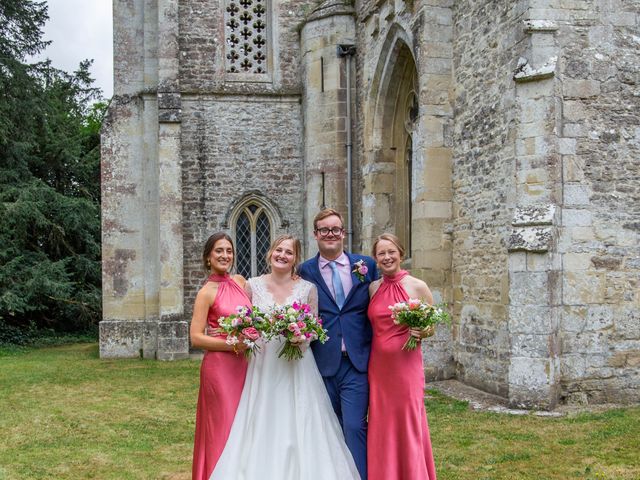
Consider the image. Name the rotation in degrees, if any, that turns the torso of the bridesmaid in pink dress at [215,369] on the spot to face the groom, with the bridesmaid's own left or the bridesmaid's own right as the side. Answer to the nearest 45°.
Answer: approximately 45° to the bridesmaid's own left

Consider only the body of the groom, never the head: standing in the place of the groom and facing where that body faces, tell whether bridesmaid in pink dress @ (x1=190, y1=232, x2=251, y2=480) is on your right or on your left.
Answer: on your right

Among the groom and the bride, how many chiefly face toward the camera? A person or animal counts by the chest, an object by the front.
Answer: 2

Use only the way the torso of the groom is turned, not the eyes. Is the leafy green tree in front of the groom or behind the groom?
behind

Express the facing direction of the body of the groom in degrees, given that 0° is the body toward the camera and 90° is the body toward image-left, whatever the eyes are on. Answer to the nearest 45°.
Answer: approximately 0°

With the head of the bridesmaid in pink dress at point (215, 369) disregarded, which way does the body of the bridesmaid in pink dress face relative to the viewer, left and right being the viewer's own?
facing the viewer and to the right of the viewer

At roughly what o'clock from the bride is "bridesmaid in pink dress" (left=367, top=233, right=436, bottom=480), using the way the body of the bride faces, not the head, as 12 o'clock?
The bridesmaid in pink dress is roughly at 9 o'clock from the bride.
